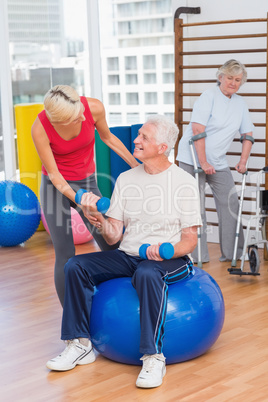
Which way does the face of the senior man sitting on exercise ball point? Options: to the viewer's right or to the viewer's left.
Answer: to the viewer's left

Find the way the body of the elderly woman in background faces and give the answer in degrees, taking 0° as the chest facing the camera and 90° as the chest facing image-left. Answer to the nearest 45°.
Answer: approximately 315°

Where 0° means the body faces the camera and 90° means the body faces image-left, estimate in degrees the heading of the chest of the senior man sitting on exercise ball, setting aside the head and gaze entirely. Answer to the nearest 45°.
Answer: approximately 45°

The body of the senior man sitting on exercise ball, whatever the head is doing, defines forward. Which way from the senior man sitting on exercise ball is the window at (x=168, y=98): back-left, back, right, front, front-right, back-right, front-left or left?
back-right

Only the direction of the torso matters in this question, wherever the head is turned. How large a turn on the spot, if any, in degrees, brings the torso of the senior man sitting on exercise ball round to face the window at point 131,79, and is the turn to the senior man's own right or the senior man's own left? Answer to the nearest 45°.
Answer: approximately 135° to the senior man's own right

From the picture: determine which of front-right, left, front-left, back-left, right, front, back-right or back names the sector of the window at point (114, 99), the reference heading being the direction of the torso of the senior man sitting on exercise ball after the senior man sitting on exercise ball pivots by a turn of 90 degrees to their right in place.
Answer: front-right
